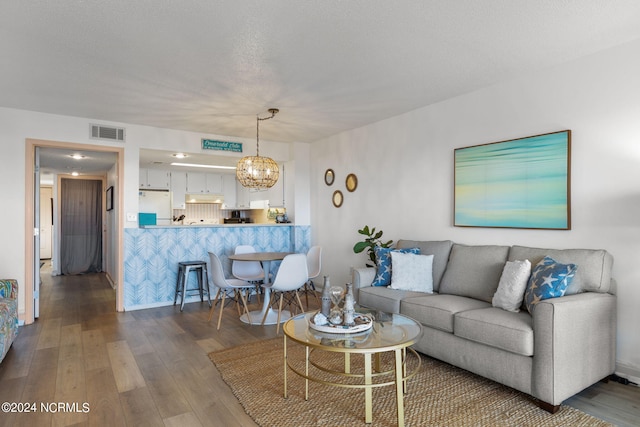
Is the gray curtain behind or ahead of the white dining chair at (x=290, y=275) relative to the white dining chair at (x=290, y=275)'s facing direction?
ahead

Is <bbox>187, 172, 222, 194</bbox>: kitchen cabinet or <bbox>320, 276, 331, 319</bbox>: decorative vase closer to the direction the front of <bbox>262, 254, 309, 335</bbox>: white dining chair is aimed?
the kitchen cabinet

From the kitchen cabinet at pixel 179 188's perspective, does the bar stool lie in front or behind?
in front

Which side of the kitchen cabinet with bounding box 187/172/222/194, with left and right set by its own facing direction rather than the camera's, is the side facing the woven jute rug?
front

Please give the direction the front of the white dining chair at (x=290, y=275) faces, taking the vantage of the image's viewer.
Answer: facing away from the viewer and to the left of the viewer

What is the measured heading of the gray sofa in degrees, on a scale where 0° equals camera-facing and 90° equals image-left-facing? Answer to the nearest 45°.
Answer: approximately 45°

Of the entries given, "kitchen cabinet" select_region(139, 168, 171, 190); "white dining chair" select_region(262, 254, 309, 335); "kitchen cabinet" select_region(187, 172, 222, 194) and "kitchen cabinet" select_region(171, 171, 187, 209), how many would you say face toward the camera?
3

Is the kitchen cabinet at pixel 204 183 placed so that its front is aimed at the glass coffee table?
yes

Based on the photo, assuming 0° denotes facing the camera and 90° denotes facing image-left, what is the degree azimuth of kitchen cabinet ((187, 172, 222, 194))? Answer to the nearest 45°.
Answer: approximately 0°

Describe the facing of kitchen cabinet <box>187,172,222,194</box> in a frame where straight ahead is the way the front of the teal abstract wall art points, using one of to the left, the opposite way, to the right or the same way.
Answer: to the left

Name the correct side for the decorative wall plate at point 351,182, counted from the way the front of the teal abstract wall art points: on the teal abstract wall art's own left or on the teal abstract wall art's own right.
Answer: on the teal abstract wall art's own right

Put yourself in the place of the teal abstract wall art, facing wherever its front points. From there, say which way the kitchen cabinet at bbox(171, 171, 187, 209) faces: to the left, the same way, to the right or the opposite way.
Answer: to the left

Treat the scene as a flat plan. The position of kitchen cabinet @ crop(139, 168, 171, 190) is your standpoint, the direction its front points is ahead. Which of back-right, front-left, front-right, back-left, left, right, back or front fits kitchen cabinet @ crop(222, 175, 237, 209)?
left
